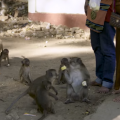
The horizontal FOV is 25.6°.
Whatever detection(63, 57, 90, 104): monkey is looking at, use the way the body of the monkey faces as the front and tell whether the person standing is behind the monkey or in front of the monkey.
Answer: behind

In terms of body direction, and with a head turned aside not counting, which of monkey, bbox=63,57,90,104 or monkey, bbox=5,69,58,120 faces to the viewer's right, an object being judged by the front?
monkey, bbox=5,69,58,120

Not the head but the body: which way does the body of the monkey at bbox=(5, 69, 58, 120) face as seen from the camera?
to the viewer's right

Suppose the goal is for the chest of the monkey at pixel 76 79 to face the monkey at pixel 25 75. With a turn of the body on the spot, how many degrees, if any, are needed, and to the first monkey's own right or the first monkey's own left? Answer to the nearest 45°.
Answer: approximately 135° to the first monkey's own right

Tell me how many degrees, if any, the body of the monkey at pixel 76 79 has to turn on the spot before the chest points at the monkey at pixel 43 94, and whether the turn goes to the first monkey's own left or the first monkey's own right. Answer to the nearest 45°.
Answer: approximately 45° to the first monkey's own right

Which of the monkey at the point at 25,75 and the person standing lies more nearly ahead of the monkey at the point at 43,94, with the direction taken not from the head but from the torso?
the person standing

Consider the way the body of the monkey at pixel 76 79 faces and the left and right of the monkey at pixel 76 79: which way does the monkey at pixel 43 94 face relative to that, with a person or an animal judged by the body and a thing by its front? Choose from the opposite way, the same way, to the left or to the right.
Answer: to the left

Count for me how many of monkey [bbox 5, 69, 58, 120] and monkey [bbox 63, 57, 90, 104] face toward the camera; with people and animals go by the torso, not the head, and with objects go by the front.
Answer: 1

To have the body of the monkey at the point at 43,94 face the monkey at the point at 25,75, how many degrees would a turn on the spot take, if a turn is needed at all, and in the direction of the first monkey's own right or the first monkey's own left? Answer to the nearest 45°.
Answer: approximately 90° to the first monkey's own left

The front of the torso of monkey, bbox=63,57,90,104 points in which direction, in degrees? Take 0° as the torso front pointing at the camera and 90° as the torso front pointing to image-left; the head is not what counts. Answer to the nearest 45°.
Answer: approximately 0°
